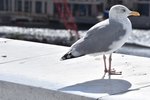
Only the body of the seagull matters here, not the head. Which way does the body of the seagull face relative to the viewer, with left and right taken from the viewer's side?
facing to the right of the viewer
